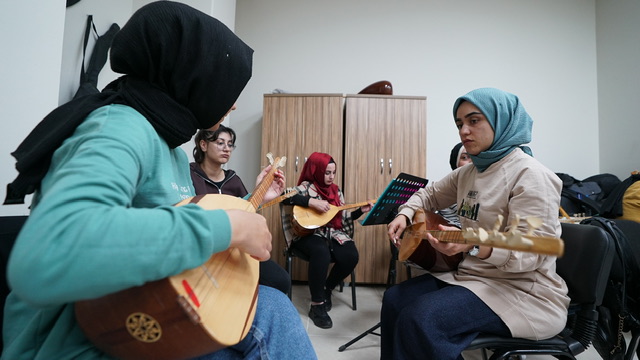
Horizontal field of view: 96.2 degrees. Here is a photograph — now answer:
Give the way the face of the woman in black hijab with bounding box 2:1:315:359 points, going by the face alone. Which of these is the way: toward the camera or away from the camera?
away from the camera

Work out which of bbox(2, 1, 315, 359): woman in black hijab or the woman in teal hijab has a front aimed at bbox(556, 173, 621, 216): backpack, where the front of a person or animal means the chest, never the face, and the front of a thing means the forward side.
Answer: the woman in black hijab

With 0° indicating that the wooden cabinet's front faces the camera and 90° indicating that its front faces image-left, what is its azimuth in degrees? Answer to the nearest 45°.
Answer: approximately 0°

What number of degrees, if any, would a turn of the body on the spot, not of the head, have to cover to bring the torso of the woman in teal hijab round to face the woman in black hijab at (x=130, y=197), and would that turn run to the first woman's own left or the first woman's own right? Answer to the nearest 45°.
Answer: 0° — they already face them

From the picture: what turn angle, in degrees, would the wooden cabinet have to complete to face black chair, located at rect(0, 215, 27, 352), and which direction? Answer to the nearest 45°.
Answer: approximately 45° to its right

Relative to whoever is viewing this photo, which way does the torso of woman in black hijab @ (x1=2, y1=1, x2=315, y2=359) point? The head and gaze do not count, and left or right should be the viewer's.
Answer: facing to the right of the viewer

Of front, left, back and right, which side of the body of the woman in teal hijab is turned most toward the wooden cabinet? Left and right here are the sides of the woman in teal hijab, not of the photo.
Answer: right

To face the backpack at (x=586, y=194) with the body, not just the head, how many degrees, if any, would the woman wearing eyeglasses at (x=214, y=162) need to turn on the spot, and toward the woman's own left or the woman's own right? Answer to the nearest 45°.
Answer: approximately 45° to the woman's own left

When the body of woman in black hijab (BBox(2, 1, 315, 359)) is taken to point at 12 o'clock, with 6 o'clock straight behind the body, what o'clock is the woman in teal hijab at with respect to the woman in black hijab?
The woman in teal hijab is roughly at 12 o'clock from the woman in black hijab.

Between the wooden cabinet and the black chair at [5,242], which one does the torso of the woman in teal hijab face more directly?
the black chair

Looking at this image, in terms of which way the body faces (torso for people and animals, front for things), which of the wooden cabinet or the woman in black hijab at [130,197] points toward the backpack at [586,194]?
the woman in black hijab

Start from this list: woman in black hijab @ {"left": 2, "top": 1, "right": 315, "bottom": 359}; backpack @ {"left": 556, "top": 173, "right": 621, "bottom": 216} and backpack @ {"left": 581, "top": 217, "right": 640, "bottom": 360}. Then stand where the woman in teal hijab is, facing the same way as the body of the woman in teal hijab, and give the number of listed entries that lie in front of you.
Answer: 1

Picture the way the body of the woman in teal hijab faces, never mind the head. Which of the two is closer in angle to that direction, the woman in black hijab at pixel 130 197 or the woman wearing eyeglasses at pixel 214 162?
the woman in black hijab

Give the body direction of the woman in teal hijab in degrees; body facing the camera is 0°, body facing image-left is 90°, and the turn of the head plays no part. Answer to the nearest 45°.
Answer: approximately 45°

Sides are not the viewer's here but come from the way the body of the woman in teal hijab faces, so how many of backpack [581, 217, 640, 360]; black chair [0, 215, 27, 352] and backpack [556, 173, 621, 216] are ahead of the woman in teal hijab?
1

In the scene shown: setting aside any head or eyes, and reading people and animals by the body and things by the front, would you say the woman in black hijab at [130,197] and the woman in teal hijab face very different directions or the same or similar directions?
very different directions

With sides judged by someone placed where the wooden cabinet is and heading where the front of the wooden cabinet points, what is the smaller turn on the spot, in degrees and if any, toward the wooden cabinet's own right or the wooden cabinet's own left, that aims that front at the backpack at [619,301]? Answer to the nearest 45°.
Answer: approximately 45° to the wooden cabinet's own left
